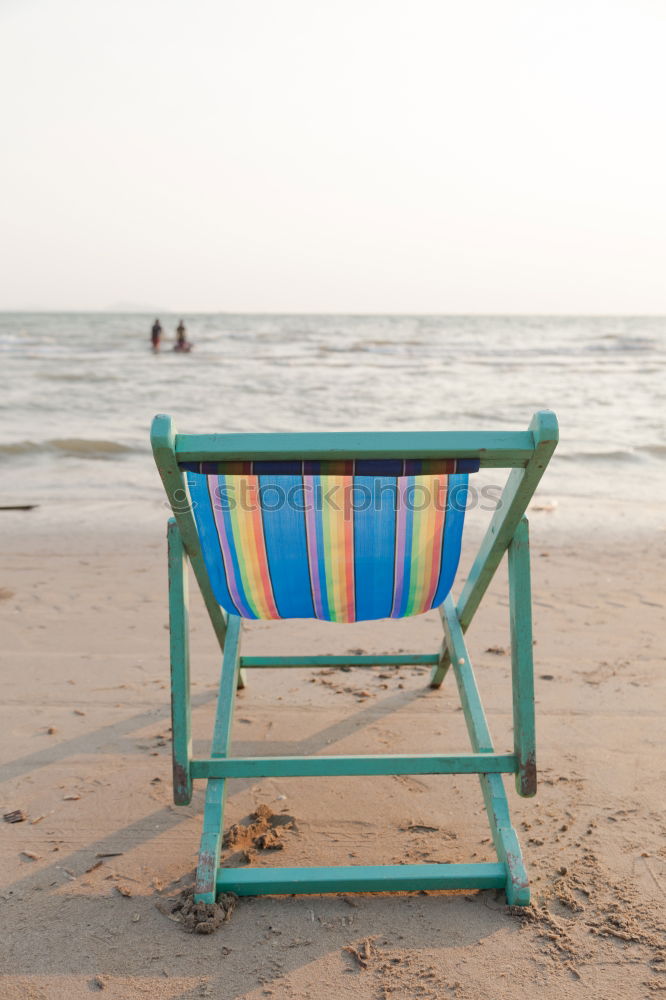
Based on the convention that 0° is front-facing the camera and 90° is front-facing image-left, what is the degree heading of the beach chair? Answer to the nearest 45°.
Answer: approximately 180°

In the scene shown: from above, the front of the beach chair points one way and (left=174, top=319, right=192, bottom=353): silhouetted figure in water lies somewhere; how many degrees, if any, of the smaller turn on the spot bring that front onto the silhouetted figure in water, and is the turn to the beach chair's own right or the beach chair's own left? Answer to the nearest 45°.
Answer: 0° — it already faces them
